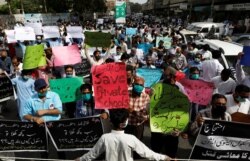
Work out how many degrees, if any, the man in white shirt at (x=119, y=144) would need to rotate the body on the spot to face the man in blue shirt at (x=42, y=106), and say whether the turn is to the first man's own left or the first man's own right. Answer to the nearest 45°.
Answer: approximately 45° to the first man's own left

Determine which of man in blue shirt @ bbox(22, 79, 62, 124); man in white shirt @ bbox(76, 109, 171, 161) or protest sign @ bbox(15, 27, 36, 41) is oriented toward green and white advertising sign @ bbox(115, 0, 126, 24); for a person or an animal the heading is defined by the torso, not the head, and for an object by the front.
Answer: the man in white shirt

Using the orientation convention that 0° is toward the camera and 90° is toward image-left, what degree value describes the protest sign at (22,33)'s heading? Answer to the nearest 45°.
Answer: approximately 0°

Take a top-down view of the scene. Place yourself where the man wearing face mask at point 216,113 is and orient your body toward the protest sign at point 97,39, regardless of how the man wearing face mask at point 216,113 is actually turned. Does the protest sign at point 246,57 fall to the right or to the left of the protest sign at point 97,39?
right

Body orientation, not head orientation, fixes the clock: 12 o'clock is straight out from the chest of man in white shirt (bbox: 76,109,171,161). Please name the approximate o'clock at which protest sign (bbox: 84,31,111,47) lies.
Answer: The protest sign is roughly at 12 o'clock from the man in white shirt.

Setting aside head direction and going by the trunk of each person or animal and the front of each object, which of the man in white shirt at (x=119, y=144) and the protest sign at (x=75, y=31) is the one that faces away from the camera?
the man in white shirt

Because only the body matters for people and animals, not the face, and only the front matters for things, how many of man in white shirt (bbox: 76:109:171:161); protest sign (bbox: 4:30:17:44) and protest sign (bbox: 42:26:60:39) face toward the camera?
2

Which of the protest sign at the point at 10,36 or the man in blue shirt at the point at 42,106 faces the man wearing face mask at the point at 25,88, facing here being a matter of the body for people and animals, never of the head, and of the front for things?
the protest sign

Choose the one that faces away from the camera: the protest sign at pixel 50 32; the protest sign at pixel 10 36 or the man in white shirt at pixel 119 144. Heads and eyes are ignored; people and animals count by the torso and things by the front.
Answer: the man in white shirt
